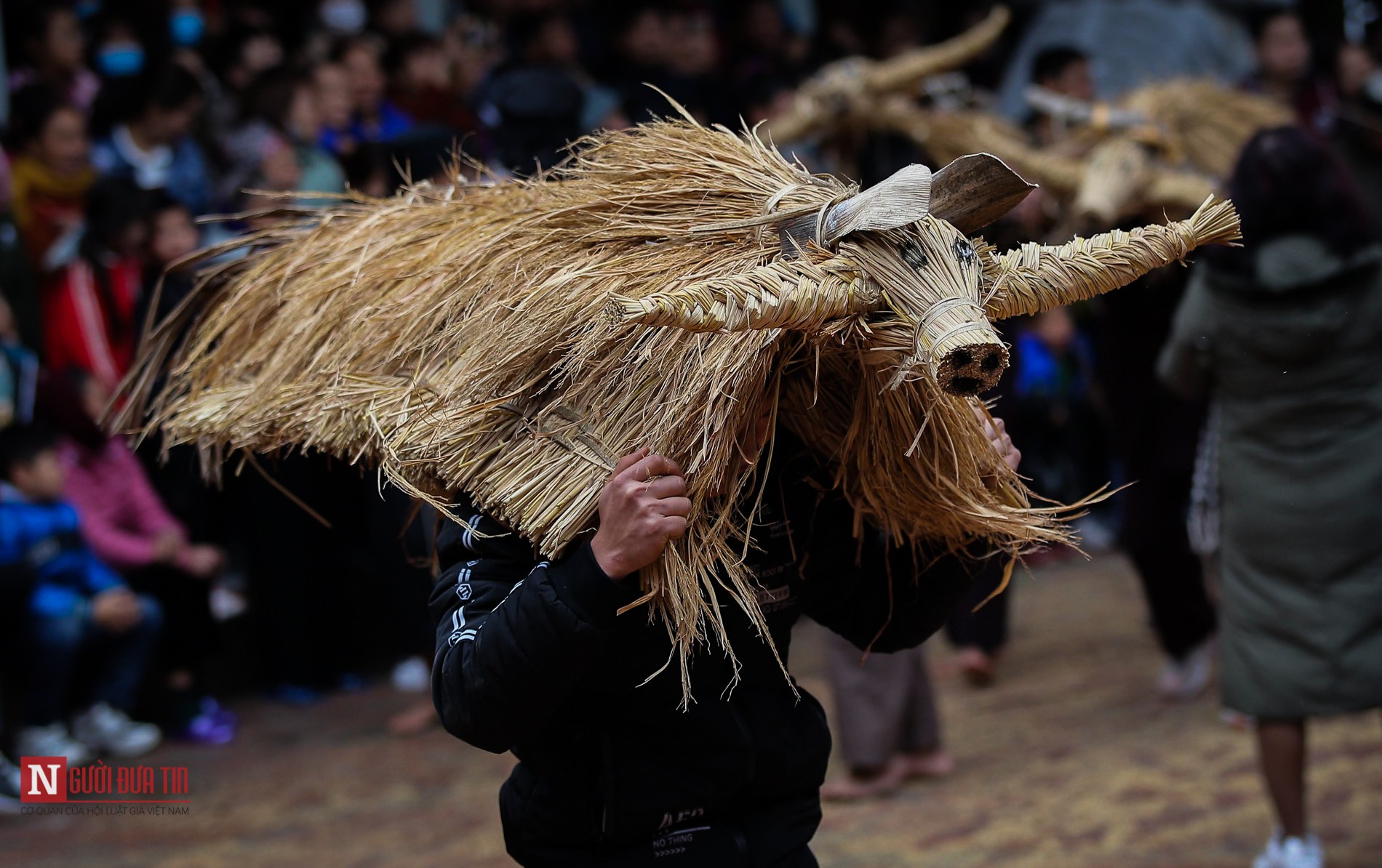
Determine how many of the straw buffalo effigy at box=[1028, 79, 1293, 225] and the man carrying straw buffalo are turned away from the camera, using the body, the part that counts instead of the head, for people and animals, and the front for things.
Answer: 0

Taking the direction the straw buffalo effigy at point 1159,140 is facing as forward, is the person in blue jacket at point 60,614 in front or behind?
in front

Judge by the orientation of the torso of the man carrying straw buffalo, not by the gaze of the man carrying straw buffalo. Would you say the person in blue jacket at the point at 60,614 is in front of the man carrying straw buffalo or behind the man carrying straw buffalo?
behind

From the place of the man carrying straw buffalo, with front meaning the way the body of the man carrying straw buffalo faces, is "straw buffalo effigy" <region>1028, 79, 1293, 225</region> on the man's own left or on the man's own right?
on the man's own left

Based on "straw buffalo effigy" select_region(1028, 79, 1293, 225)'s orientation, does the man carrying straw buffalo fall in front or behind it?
in front

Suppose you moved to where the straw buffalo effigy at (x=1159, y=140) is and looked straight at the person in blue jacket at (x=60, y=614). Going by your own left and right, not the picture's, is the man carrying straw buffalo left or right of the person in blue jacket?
left

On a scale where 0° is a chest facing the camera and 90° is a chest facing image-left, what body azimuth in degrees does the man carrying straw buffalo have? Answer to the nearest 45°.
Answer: approximately 315°

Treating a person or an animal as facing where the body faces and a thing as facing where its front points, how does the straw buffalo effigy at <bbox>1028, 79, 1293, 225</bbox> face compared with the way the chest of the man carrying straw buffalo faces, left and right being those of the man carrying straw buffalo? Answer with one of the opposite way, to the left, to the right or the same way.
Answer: to the right

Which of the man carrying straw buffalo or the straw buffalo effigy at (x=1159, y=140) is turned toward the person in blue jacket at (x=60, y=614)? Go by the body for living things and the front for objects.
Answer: the straw buffalo effigy

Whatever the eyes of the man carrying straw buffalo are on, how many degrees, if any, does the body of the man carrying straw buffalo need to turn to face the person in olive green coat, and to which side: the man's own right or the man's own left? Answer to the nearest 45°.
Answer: approximately 90° to the man's own left

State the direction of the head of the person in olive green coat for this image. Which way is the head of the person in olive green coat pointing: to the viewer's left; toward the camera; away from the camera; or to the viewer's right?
away from the camera
